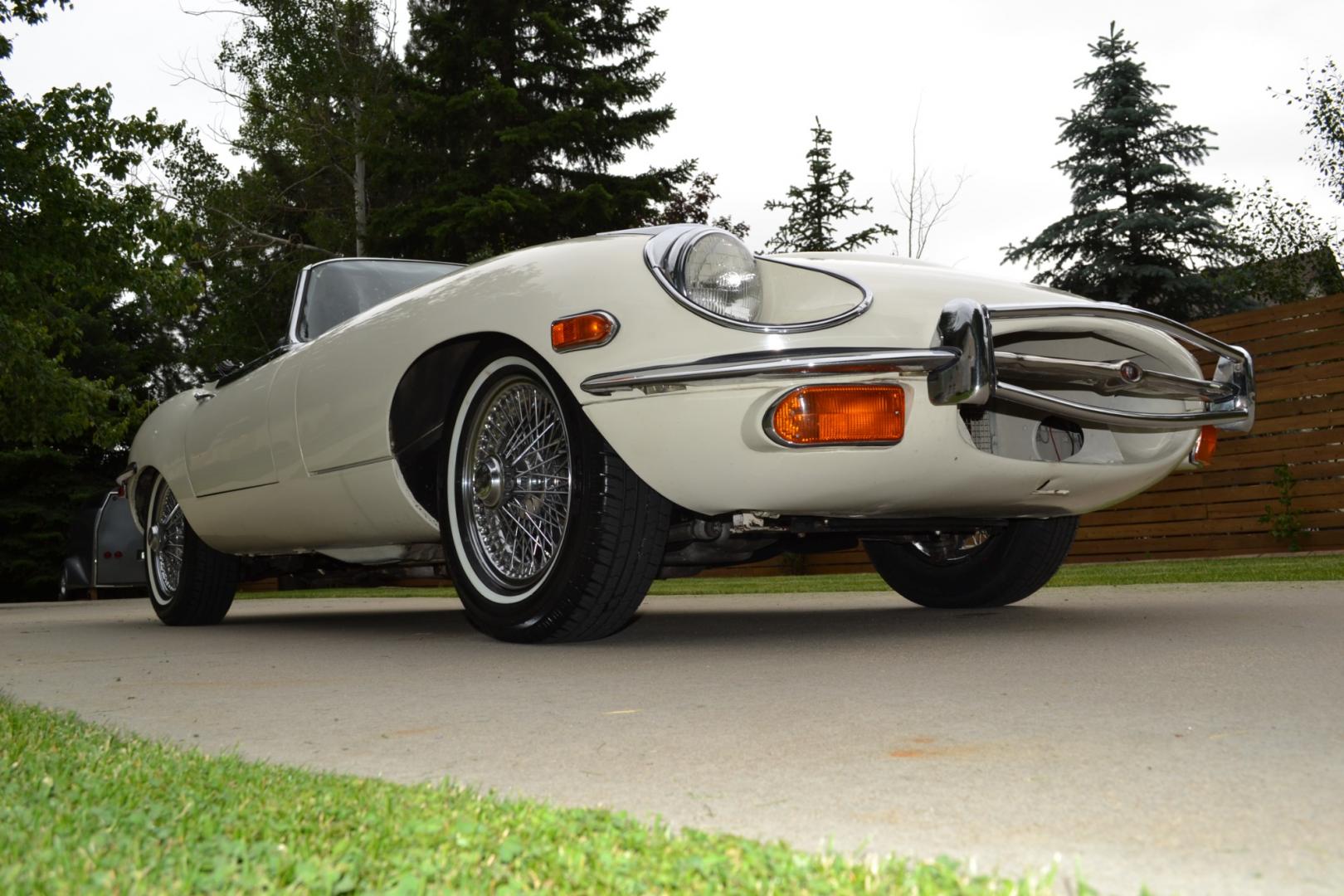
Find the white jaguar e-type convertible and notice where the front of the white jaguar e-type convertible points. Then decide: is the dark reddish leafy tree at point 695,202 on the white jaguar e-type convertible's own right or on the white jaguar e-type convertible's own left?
on the white jaguar e-type convertible's own left

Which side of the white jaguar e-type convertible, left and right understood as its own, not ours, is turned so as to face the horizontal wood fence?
left

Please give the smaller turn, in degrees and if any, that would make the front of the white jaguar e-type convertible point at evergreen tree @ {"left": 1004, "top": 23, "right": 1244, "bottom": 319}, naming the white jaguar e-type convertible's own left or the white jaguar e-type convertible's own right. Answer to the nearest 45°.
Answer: approximately 135° to the white jaguar e-type convertible's own left

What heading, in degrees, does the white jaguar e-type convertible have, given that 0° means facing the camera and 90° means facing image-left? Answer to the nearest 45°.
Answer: approximately 315°

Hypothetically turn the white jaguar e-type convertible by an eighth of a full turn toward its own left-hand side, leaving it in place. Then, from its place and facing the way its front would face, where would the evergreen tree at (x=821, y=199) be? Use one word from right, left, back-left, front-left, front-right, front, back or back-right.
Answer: left

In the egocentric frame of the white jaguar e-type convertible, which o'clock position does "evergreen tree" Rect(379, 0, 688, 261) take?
The evergreen tree is roughly at 7 o'clock from the white jaguar e-type convertible.
